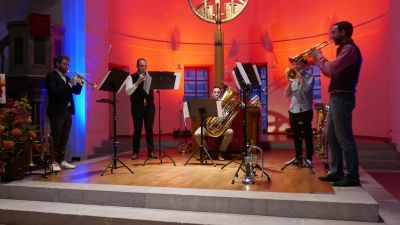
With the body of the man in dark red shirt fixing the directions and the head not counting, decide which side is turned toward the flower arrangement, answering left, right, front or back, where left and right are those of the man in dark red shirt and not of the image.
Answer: front

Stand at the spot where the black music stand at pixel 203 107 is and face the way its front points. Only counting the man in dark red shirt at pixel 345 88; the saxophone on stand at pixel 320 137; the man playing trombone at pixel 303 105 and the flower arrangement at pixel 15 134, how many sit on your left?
1

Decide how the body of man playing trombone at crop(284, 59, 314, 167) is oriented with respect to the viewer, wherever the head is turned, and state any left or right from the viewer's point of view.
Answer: facing the viewer and to the left of the viewer

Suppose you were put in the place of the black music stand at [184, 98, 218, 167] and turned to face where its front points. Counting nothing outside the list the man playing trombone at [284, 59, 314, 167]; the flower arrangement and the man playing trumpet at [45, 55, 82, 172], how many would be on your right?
1

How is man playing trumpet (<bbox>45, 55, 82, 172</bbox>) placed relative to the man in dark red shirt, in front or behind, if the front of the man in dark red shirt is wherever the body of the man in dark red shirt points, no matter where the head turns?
in front

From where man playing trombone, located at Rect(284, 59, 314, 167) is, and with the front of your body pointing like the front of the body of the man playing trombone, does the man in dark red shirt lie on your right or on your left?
on your left

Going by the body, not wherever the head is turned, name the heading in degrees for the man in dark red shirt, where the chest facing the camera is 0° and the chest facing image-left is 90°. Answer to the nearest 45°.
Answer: approximately 90°

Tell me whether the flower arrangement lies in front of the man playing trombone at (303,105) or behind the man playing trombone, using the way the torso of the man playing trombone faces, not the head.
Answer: in front

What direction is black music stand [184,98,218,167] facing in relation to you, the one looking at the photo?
facing away from the viewer

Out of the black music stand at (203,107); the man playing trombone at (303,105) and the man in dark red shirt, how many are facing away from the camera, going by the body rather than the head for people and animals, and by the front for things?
1

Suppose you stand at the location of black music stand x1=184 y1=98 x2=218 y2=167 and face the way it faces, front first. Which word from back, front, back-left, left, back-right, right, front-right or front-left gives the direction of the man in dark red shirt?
back-right

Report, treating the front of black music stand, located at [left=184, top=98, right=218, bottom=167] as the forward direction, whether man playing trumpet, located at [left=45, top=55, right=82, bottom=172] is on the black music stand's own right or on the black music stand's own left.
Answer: on the black music stand's own left

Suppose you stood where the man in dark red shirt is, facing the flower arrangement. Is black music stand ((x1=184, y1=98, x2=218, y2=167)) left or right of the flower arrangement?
right

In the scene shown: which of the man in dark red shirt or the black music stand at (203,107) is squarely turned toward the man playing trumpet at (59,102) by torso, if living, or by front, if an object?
the man in dark red shirt
